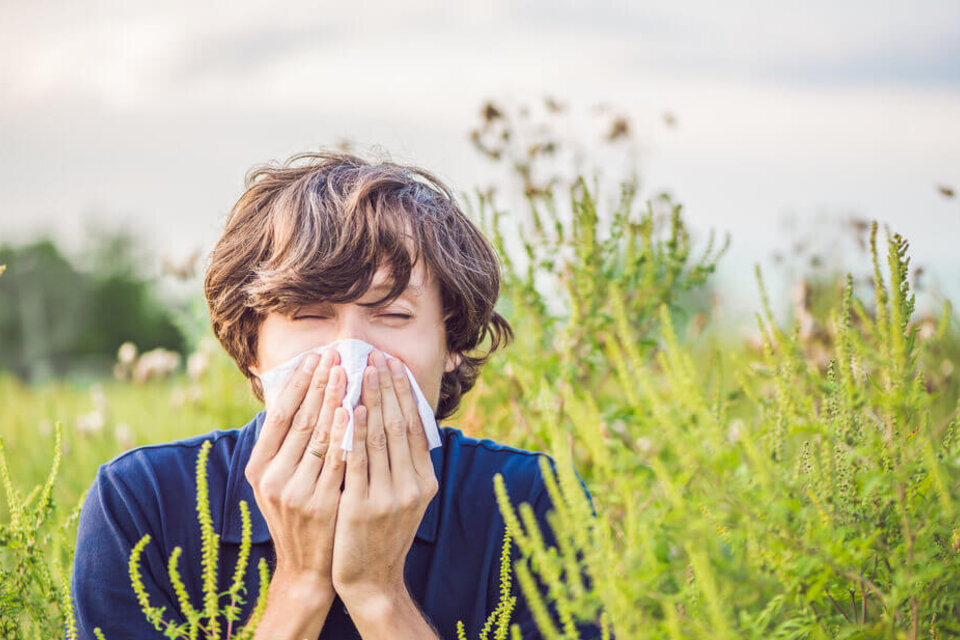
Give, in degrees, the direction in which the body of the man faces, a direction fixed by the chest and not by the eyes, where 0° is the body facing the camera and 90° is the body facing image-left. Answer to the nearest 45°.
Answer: approximately 0°

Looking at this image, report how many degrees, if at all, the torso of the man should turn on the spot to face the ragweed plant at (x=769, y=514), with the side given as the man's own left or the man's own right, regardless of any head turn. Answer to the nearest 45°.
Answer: approximately 45° to the man's own left
